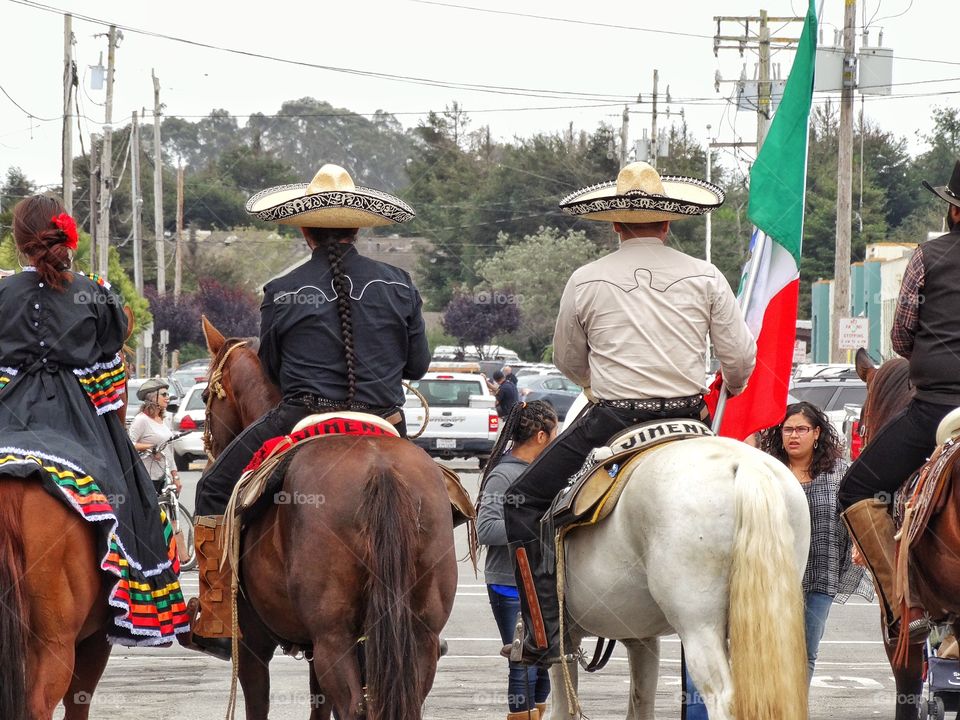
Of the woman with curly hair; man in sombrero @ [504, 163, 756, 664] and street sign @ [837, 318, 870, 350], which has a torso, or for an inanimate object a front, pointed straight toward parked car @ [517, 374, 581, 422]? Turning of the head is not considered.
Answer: the man in sombrero

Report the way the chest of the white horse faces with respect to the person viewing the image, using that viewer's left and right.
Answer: facing away from the viewer and to the left of the viewer

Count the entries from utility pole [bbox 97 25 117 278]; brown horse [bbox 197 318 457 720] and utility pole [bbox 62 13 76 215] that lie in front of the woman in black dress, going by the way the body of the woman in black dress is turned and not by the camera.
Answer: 2

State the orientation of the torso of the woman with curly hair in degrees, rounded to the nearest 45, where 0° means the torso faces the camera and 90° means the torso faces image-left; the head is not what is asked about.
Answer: approximately 45°

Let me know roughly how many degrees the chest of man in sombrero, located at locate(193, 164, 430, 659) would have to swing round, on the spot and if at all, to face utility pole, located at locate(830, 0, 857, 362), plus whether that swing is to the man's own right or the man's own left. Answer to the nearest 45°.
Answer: approximately 45° to the man's own right

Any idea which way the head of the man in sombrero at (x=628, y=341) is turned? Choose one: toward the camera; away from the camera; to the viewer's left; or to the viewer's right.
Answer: away from the camera

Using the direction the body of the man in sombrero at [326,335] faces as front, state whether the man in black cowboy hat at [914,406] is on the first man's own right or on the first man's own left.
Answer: on the first man's own right

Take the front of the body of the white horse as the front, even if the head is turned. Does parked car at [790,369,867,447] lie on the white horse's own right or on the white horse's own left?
on the white horse's own right

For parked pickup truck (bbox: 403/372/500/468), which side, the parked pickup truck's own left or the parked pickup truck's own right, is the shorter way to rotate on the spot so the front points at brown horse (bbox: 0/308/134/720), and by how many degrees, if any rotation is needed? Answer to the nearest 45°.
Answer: approximately 180°

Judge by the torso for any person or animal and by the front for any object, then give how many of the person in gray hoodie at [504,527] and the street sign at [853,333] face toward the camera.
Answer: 1
